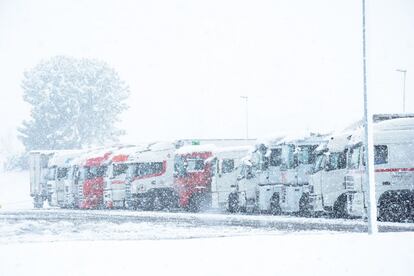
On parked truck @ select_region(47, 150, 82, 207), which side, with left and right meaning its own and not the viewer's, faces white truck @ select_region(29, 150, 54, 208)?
right

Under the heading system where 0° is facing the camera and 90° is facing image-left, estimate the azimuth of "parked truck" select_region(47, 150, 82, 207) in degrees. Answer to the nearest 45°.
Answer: approximately 45°

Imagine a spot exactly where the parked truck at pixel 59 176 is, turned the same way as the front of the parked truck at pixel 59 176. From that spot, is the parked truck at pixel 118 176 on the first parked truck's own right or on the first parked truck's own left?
on the first parked truck's own left
